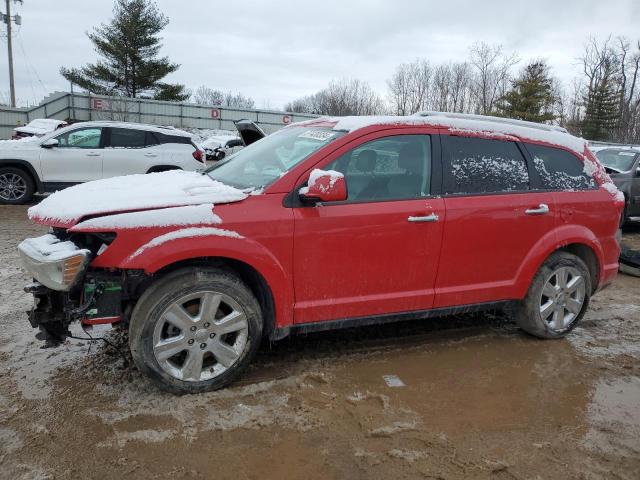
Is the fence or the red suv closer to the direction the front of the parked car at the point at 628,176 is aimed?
the red suv

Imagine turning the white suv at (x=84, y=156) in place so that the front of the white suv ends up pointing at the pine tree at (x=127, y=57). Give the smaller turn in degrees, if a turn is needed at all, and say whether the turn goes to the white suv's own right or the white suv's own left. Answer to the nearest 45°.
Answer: approximately 90° to the white suv's own right

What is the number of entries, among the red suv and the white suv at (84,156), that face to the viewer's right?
0

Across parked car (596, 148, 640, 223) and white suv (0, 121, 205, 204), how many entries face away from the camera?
0

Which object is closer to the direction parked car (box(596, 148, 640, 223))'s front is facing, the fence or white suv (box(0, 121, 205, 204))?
the white suv

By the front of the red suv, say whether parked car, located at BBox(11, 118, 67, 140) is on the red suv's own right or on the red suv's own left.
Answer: on the red suv's own right

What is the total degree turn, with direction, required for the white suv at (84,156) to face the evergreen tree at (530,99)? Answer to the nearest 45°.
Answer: approximately 135° to its right

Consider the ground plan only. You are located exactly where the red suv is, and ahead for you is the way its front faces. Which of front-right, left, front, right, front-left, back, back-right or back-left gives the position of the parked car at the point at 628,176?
back

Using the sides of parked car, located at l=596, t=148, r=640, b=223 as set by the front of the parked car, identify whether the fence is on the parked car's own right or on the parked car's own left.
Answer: on the parked car's own right

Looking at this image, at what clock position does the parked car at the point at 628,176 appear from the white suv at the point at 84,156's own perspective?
The parked car is roughly at 7 o'clock from the white suv.

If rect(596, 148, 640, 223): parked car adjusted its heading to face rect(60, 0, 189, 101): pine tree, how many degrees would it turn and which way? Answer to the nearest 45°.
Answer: approximately 90° to its right

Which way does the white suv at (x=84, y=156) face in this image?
to the viewer's left
